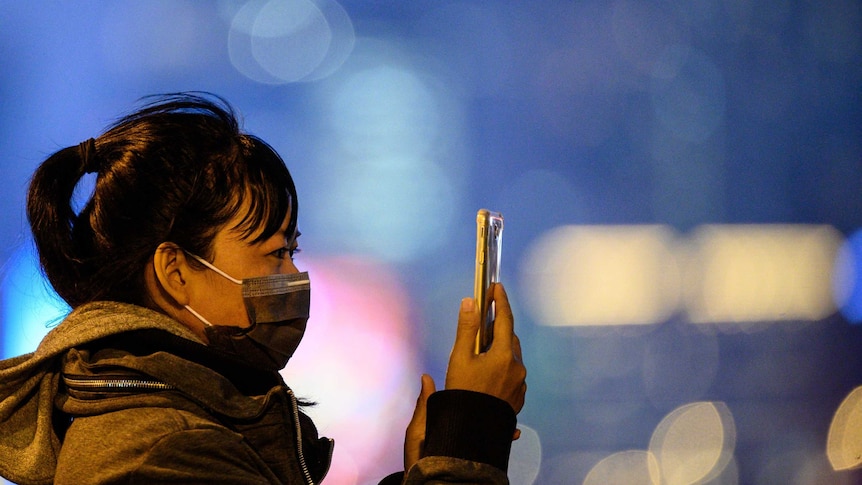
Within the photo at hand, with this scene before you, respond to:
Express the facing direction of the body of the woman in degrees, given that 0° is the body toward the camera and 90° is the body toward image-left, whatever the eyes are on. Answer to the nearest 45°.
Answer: approximately 270°

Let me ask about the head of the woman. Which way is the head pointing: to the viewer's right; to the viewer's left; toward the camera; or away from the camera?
to the viewer's right
